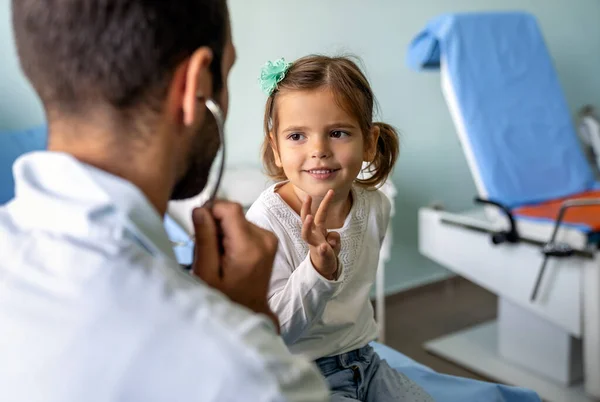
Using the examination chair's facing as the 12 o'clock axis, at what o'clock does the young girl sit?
The young girl is roughly at 2 o'clock from the examination chair.

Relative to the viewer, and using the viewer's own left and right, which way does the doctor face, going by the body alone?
facing away from the viewer and to the right of the viewer

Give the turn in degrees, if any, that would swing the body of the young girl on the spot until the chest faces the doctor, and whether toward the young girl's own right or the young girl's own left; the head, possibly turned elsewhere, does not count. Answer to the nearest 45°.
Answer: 0° — they already face them

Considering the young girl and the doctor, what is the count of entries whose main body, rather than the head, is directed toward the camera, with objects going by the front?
1

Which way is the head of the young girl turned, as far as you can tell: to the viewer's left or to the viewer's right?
to the viewer's left

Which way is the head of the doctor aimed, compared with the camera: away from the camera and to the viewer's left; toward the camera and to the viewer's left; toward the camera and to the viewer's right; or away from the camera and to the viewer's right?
away from the camera and to the viewer's right

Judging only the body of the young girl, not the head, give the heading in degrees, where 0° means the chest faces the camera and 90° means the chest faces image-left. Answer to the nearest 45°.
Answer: approximately 0°
